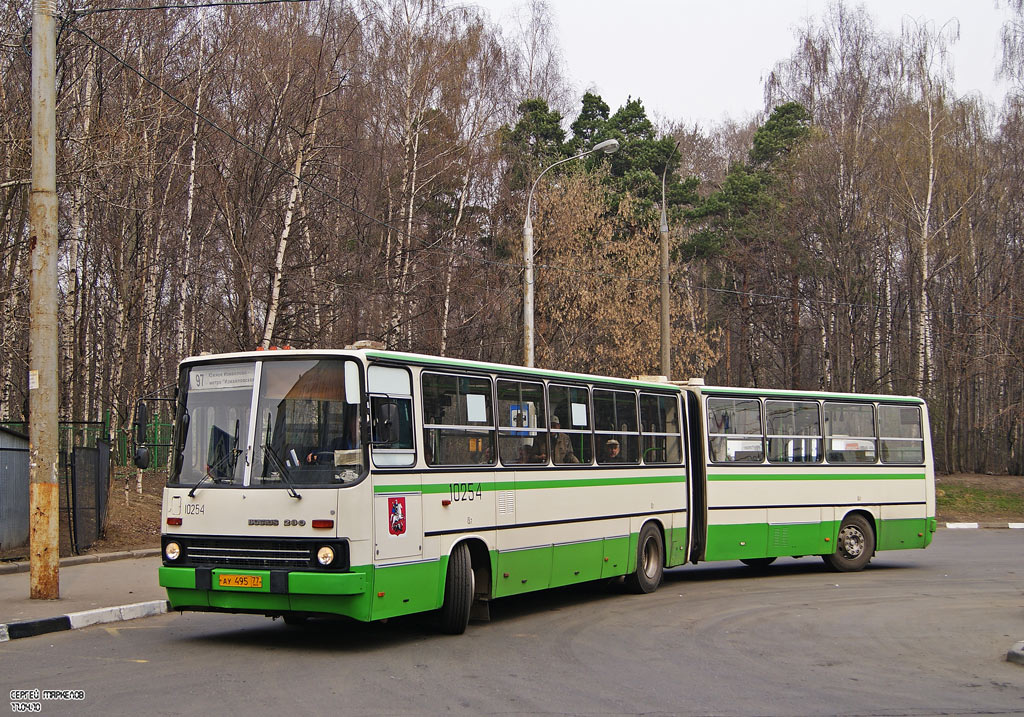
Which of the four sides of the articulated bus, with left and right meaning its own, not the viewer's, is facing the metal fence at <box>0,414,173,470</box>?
right

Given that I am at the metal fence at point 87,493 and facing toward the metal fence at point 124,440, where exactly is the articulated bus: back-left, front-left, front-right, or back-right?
back-right

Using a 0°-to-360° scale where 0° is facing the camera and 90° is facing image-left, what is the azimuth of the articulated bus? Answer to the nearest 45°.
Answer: approximately 45°

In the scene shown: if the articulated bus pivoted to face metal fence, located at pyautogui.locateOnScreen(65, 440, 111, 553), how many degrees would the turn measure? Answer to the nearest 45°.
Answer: approximately 90° to its right

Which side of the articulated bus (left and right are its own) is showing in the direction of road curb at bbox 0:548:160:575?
right

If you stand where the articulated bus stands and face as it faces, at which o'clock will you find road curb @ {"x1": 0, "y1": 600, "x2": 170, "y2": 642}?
The road curb is roughly at 12 o'clock from the articulated bus.

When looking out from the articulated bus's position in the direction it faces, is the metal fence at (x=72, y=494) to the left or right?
on its right

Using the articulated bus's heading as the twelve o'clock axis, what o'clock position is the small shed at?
The small shed is roughly at 3 o'clock from the articulated bus.
